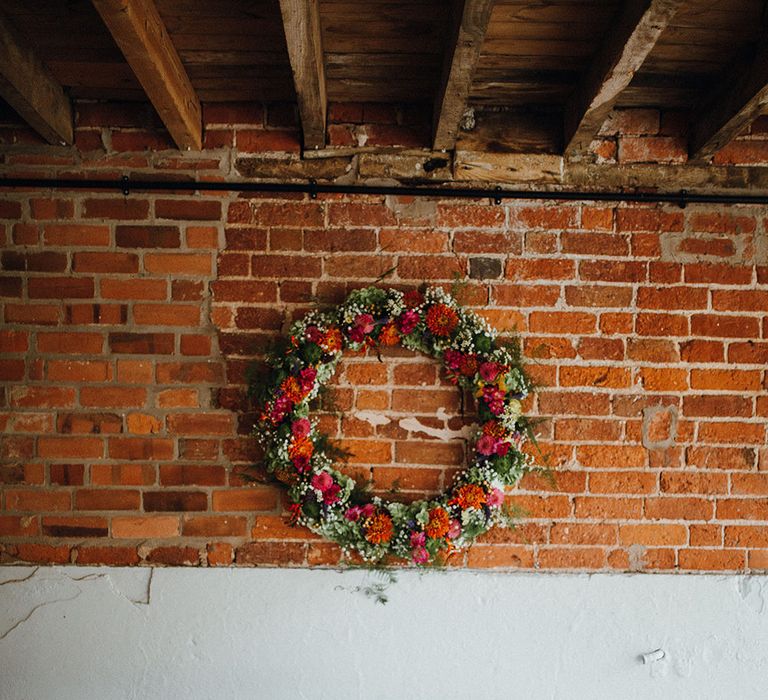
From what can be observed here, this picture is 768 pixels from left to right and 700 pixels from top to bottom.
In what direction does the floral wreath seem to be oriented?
toward the camera
